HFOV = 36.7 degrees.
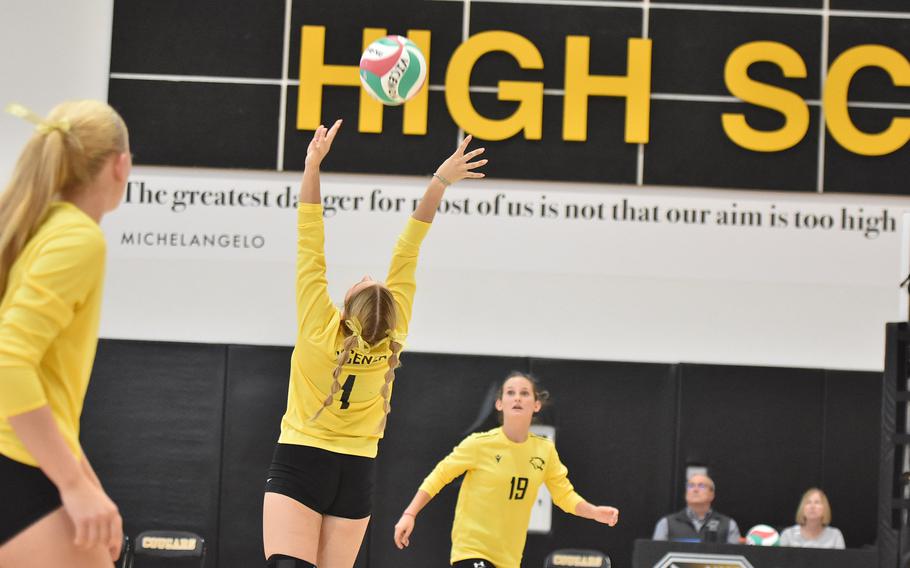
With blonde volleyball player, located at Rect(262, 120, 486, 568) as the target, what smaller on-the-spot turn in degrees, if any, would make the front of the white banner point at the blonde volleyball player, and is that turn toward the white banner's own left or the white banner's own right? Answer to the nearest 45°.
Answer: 0° — it already faces them

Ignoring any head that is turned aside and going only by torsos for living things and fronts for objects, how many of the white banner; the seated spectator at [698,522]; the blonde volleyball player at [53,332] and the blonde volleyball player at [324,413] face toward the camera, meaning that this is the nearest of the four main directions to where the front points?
2

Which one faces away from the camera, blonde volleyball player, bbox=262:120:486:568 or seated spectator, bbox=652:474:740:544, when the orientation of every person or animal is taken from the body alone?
the blonde volleyball player

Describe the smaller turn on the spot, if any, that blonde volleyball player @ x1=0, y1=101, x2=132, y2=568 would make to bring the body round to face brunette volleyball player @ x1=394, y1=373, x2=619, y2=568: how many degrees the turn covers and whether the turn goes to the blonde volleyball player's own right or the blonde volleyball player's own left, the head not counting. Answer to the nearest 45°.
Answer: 0° — they already face them

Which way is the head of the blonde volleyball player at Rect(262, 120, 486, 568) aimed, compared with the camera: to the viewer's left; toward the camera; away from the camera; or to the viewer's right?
away from the camera

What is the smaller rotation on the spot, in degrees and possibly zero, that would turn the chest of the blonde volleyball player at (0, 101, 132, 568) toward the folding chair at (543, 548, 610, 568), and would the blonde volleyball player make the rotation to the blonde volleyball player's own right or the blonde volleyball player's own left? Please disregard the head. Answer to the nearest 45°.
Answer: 0° — they already face it

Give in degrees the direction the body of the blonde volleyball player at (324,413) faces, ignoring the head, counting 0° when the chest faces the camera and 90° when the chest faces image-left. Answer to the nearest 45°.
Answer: approximately 180°

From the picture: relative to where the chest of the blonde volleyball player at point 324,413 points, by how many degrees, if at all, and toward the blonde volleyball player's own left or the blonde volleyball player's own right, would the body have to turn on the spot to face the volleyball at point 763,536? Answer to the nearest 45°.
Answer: approximately 45° to the blonde volleyball player's own right

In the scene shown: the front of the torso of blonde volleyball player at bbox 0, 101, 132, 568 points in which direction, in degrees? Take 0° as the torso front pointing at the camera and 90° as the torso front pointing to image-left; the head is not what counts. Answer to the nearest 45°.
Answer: approximately 225°
